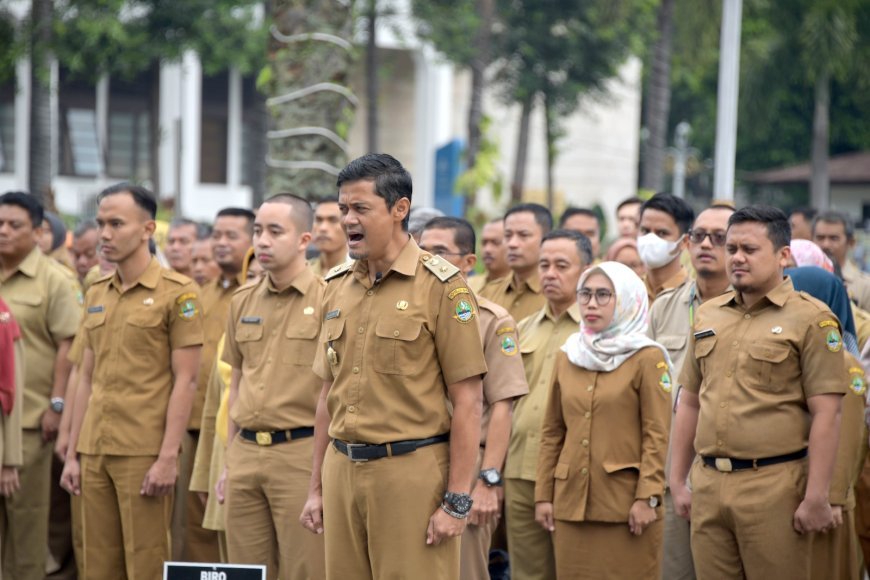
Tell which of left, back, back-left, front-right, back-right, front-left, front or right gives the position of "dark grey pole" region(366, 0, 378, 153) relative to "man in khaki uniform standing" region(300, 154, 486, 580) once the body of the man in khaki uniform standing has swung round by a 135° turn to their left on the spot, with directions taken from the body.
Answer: left

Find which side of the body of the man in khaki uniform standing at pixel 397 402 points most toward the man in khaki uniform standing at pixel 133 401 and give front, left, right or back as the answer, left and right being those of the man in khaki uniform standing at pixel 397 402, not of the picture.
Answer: right

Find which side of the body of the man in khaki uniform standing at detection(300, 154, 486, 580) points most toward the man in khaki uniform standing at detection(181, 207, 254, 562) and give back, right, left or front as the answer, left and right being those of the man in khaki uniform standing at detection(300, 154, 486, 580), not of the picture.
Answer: right

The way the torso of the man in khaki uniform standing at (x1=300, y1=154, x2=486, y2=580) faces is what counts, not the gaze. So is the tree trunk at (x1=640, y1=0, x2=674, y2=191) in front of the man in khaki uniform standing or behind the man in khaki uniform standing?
behind

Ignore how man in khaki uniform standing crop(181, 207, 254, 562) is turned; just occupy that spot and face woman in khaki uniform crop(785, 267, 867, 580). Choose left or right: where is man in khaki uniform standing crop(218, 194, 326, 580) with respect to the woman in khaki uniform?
right

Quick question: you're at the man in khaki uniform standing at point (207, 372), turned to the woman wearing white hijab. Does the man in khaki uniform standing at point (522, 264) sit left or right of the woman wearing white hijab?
left

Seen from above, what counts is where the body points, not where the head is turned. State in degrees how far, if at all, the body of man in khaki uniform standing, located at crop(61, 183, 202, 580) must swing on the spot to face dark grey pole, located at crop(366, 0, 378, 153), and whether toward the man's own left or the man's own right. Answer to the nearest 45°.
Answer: approximately 135° to the man's own right

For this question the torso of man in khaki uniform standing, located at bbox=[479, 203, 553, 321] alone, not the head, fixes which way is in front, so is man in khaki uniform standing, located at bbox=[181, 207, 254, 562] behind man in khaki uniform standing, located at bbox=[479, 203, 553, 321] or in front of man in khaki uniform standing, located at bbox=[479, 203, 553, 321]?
in front

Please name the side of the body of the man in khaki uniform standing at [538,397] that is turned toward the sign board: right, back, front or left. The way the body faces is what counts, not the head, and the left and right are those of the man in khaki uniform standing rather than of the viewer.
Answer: front

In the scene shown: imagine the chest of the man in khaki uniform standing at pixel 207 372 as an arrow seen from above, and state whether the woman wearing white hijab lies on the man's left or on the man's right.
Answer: on the man's left
